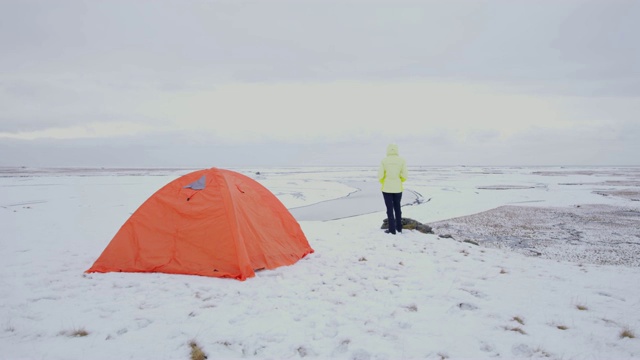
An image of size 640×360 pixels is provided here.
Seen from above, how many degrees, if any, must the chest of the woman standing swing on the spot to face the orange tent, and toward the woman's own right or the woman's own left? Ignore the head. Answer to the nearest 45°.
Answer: approximately 135° to the woman's own left

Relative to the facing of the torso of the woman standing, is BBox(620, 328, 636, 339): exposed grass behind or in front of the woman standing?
behind

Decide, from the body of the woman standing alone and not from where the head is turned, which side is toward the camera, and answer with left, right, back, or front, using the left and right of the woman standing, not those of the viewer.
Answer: back

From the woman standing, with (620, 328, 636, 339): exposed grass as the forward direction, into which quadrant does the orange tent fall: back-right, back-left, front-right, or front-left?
front-right
